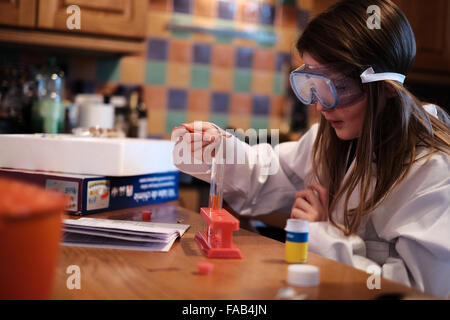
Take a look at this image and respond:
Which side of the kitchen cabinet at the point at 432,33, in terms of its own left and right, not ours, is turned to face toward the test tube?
front

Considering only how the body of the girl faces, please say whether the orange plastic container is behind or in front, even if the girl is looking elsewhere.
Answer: in front

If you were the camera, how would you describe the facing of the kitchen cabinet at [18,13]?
facing the viewer

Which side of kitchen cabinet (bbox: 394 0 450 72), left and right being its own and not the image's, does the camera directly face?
front

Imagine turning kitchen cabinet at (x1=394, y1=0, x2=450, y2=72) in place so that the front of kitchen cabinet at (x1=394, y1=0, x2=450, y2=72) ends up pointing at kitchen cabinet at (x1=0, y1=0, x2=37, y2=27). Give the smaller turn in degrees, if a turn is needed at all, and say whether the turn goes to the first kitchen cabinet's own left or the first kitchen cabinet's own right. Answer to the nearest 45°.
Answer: approximately 45° to the first kitchen cabinet's own right

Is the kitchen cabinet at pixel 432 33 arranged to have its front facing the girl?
yes

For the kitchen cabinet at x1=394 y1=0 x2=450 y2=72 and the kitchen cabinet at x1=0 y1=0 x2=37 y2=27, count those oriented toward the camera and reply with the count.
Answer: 2

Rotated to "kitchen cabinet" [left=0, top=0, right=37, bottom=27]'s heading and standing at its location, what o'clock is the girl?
The girl is roughly at 11 o'clock from the kitchen cabinet.

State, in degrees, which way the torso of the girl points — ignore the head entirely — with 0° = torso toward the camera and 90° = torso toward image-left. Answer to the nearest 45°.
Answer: approximately 45°

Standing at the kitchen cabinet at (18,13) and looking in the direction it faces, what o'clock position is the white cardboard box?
The white cardboard box is roughly at 12 o'clock from the kitchen cabinet.

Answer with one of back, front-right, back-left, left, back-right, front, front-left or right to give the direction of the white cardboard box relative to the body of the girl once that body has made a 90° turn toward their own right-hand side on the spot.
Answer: front-left

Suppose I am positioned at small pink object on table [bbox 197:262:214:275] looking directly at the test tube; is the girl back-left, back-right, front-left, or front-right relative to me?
front-right
